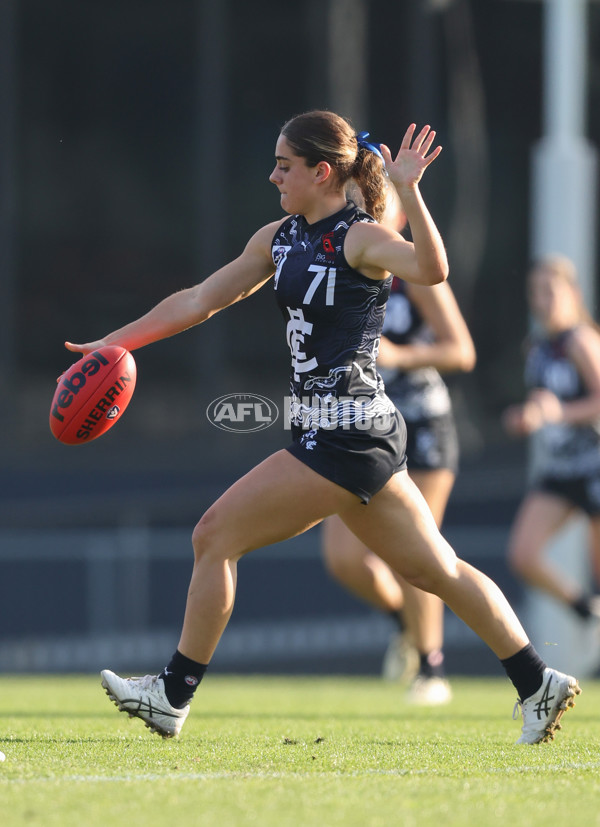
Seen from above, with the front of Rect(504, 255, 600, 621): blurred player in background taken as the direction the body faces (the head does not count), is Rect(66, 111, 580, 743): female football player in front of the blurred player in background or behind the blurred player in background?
in front

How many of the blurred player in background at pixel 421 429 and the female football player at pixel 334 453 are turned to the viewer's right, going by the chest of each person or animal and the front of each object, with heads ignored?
0

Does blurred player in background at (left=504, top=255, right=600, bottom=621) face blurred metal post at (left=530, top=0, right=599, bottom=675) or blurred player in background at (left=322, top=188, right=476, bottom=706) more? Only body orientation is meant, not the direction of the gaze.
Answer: the blurred player in background

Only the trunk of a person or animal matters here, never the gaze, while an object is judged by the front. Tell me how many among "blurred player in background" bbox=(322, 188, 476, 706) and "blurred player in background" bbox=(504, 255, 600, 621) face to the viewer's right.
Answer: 0

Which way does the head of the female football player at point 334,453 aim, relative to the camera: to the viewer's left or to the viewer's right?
to the viewer's left

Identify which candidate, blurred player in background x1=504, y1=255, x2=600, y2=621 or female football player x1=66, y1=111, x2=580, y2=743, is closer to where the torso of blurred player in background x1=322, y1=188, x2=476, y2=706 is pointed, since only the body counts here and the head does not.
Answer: the female football player

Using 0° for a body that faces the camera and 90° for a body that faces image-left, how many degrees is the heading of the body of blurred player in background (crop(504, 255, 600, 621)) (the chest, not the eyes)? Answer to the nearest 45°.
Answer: approximately 45°

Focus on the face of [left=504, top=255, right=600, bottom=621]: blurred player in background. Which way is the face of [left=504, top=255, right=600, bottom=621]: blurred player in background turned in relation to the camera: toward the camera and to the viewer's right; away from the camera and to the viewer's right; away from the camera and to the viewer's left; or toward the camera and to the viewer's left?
toward the camera and to the viewer's left
